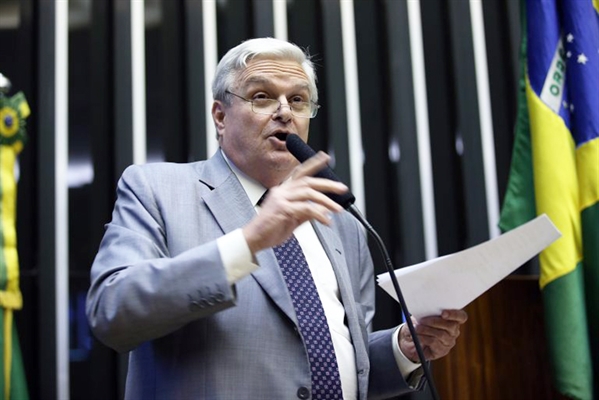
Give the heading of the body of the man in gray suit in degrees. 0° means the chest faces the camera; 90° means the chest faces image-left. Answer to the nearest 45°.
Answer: approximately 315°

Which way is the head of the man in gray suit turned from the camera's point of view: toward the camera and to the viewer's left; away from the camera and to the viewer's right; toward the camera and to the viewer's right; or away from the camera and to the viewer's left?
toward the camera and to the viewer's right

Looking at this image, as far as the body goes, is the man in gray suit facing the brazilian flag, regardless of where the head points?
no

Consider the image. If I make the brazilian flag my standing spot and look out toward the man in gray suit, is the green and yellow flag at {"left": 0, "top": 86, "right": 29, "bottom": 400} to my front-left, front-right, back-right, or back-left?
front-right

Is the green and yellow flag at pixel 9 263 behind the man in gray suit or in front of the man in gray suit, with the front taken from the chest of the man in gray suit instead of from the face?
behind

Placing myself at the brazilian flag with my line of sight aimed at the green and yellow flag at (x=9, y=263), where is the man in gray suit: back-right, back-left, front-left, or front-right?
front-left
